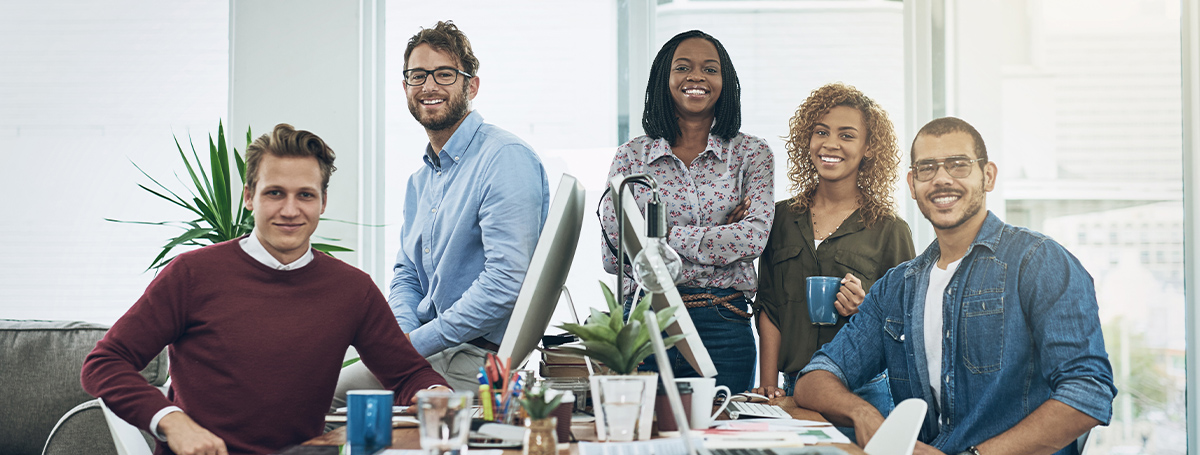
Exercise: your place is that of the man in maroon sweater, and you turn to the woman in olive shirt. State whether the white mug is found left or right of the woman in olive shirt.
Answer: right

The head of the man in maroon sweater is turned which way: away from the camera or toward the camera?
toward the camera

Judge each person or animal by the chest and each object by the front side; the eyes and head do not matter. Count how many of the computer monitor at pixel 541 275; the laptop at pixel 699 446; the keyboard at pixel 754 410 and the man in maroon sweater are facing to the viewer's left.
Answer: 1

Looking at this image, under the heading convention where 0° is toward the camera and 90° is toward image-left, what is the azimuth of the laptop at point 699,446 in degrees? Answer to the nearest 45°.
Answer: approximately 270°

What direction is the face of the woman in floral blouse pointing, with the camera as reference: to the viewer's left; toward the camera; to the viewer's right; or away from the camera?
toward the camera

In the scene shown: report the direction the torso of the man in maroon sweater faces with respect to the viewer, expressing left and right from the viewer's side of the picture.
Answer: facing the viewer

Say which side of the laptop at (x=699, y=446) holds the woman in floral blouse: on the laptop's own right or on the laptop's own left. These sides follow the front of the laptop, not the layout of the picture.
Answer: on the laptop's own left

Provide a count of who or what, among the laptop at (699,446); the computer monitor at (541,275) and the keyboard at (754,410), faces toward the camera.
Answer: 0

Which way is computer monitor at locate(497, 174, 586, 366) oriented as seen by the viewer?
to the viewer's left
